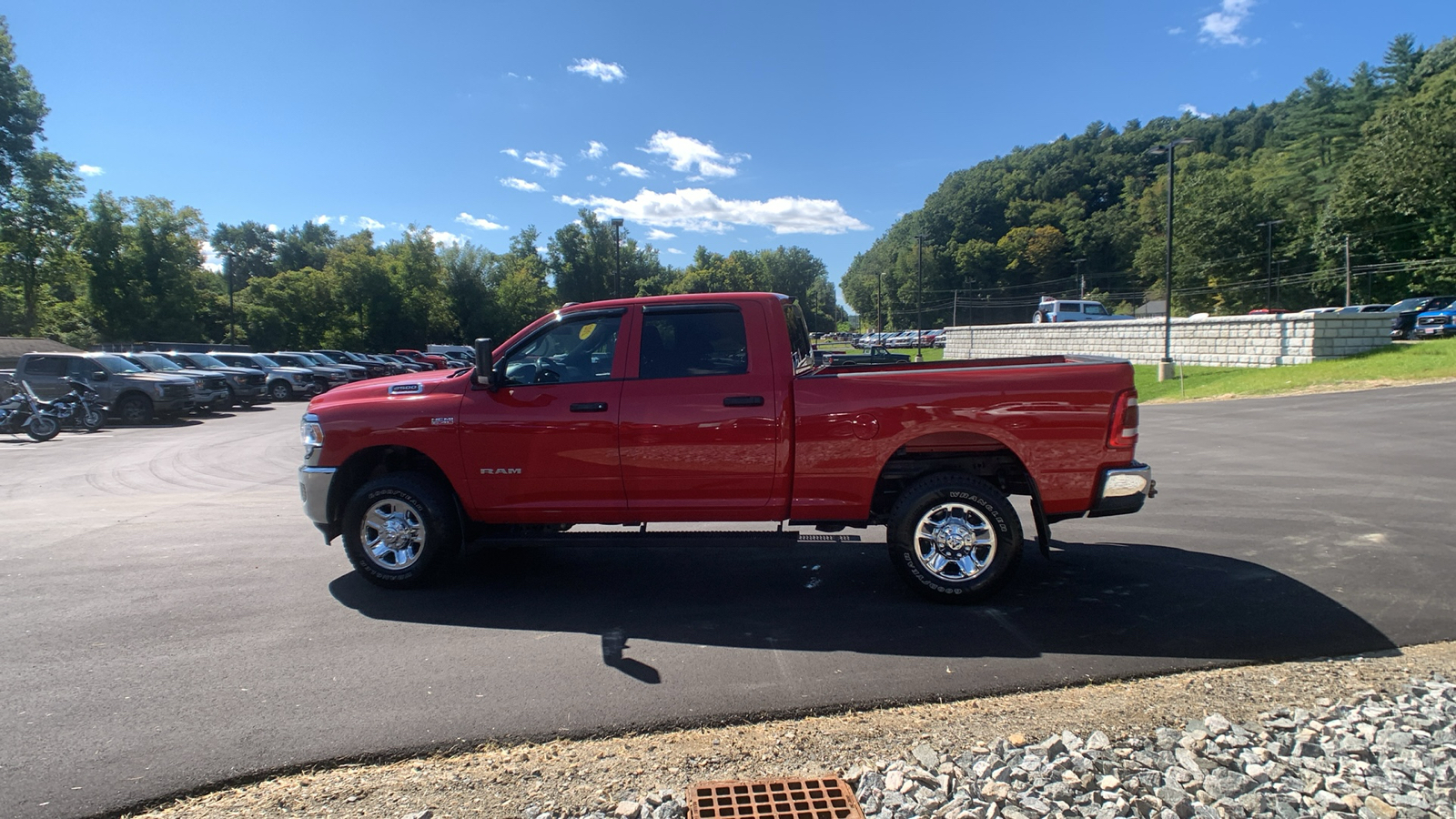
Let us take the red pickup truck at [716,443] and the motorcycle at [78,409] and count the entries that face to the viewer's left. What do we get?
1

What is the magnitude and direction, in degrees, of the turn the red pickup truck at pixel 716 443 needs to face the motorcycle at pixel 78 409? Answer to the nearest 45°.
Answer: approximately 45° to its right

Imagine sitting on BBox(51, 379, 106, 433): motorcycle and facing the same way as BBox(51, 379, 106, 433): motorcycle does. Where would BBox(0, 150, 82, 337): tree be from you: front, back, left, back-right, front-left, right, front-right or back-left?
back-left

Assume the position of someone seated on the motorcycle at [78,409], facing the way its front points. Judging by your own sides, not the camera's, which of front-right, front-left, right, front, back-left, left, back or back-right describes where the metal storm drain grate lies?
front-right

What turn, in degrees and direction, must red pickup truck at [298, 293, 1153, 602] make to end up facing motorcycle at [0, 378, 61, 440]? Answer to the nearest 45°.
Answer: approximately 45° to its right

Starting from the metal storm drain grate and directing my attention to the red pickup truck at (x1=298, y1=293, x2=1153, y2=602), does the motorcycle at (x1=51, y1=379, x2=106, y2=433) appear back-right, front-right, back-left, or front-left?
front-left

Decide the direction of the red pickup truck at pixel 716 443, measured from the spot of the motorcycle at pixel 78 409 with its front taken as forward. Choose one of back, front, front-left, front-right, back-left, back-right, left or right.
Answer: front-right

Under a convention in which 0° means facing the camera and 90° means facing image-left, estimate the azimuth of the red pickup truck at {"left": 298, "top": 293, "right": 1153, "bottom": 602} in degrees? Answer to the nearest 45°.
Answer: approximately 90°

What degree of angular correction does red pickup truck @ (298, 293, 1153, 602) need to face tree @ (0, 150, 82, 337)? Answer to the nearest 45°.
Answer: approximately 45° to its right

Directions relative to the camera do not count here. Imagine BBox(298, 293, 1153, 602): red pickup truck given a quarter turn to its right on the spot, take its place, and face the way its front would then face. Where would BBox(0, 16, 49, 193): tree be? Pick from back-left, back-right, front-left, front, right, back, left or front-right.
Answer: front-left
